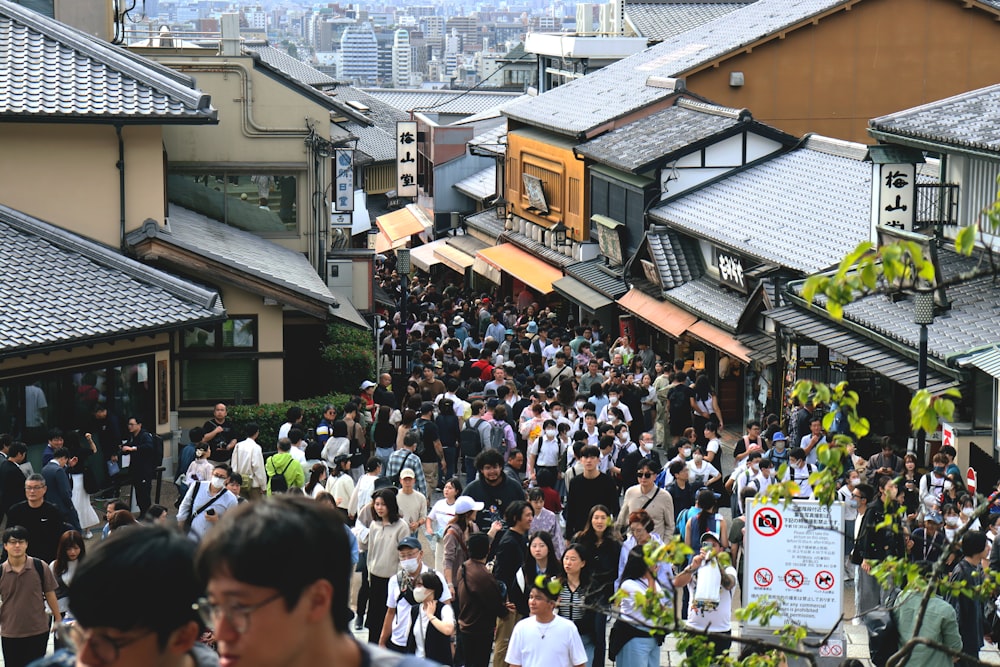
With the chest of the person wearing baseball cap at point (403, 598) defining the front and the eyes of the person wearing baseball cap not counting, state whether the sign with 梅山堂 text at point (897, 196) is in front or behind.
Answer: behind

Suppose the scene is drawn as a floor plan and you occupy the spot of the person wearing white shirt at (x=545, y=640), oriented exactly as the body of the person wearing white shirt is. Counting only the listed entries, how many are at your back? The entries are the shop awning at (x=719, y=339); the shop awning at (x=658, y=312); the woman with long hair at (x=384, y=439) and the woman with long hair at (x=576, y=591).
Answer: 4

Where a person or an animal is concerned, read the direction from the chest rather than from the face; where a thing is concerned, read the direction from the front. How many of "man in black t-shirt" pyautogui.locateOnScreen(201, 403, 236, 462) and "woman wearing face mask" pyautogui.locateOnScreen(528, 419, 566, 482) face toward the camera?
2

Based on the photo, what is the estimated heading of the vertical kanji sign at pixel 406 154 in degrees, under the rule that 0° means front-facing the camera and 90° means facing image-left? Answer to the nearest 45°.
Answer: approximately 0°

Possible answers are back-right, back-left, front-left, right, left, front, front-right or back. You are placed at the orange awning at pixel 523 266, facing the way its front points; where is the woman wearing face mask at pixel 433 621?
front-left

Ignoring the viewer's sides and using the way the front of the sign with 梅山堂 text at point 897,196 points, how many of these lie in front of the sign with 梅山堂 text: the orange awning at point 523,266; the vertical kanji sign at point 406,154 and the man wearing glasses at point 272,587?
1

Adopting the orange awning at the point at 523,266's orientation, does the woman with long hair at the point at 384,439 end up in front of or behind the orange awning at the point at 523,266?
in front

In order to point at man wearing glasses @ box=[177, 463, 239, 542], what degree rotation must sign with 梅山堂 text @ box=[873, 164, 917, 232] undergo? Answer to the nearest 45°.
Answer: approximately 45° to its right

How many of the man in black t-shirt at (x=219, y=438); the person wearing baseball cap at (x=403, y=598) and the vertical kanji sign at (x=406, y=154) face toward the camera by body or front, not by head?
3

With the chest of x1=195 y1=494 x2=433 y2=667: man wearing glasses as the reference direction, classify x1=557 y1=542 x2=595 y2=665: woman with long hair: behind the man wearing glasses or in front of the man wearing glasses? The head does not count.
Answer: behind

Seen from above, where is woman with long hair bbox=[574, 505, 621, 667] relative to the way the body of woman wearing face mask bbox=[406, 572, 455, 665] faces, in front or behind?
behind
